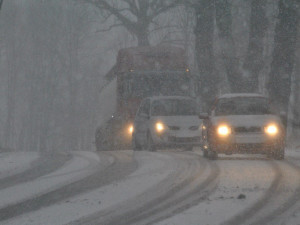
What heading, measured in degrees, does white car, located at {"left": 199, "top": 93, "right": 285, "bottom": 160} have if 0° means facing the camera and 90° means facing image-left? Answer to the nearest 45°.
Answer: approximately 0°

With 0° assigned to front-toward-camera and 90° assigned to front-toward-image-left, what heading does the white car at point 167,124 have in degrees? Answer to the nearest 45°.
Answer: approximately 0°

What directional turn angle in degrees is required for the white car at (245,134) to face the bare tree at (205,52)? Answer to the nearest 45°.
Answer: approximately 180°

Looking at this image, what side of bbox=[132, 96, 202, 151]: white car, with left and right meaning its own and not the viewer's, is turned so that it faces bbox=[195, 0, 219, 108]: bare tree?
back

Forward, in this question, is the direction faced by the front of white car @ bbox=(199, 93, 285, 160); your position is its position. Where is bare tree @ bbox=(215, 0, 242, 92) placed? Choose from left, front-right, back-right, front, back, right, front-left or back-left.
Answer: back

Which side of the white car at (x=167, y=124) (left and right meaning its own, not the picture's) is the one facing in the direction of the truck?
back

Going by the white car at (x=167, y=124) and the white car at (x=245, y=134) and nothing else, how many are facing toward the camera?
2

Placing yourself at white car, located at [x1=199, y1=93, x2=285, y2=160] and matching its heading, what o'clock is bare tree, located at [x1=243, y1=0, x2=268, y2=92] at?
The bare tree is roughly at 6 o'clock from the white car.
